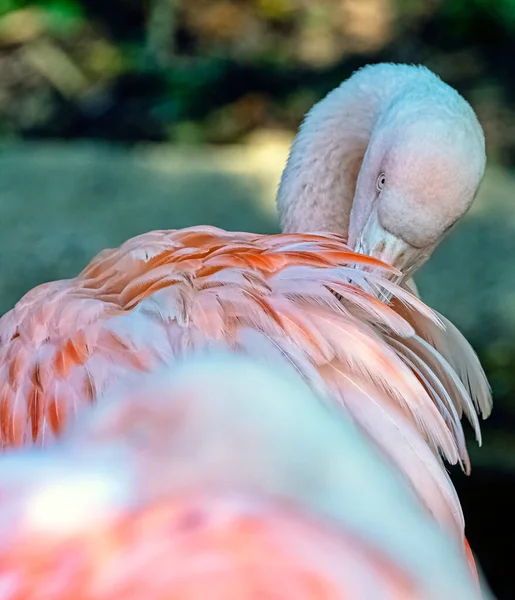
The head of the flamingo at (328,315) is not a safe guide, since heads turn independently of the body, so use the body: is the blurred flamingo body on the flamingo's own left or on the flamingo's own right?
on the flamingo's own left

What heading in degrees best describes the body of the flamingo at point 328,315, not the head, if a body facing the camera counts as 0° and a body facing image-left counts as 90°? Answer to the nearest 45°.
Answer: approximately 90°
